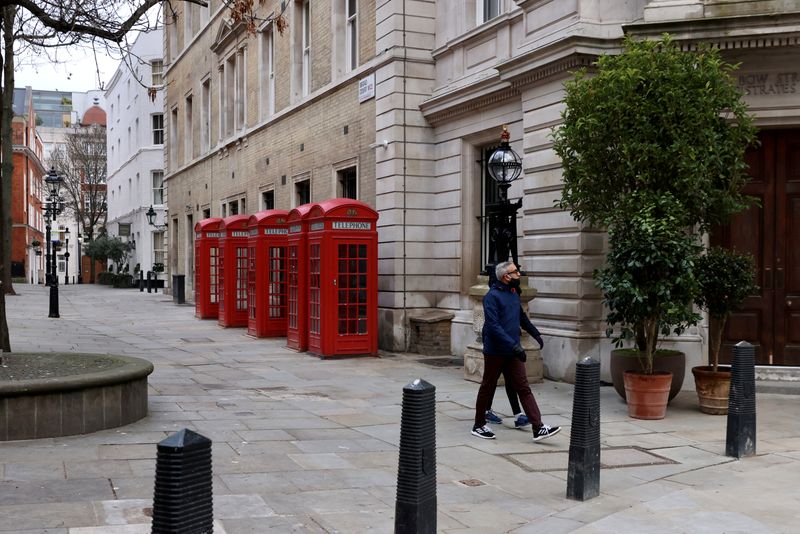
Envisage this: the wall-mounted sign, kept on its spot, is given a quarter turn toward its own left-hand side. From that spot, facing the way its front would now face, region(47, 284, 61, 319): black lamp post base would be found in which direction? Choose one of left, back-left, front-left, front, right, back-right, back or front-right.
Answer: back

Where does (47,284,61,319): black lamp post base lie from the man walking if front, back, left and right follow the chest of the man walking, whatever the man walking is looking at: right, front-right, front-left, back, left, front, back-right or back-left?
back-left

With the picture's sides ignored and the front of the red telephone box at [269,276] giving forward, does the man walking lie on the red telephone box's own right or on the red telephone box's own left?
on the red telephone box's own left

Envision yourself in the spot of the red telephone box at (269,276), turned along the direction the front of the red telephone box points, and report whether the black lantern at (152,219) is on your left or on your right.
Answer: on your right

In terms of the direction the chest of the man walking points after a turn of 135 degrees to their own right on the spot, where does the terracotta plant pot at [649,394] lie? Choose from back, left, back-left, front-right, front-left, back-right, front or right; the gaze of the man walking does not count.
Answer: back

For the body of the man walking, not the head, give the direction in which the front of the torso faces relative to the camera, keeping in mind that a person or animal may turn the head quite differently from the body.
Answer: to the viewer's right

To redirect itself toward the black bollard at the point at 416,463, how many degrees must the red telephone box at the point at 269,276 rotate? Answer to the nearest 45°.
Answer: approximately 90° to its left

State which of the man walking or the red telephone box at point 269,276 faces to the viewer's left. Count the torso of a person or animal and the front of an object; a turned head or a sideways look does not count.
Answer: the red telephone box

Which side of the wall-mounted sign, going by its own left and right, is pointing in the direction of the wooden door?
left

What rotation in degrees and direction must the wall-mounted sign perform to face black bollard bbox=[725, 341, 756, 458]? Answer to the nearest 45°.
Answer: approximately 45° to its left

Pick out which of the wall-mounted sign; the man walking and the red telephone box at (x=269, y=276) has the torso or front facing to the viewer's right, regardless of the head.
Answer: the man walking

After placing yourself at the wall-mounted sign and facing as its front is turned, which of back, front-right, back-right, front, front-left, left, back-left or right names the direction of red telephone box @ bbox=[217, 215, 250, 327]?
right
